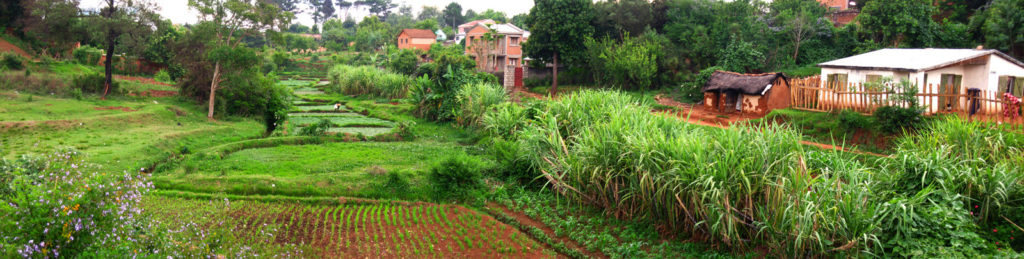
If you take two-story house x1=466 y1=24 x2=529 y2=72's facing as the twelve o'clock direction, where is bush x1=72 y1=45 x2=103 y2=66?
The bush is roughly at 2 o'clock from the two-story house.

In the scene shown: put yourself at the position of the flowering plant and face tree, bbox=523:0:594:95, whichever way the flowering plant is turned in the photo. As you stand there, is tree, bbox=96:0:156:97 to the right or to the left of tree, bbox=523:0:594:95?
left

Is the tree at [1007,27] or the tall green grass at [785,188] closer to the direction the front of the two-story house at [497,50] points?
the tall green grass

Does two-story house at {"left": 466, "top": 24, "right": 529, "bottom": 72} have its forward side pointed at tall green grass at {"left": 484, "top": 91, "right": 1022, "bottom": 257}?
yes

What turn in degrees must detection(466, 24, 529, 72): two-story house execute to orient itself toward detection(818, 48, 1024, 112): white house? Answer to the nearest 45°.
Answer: approximately 45° to its left

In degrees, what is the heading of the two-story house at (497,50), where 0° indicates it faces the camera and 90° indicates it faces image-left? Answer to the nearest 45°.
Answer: approximately 0°
